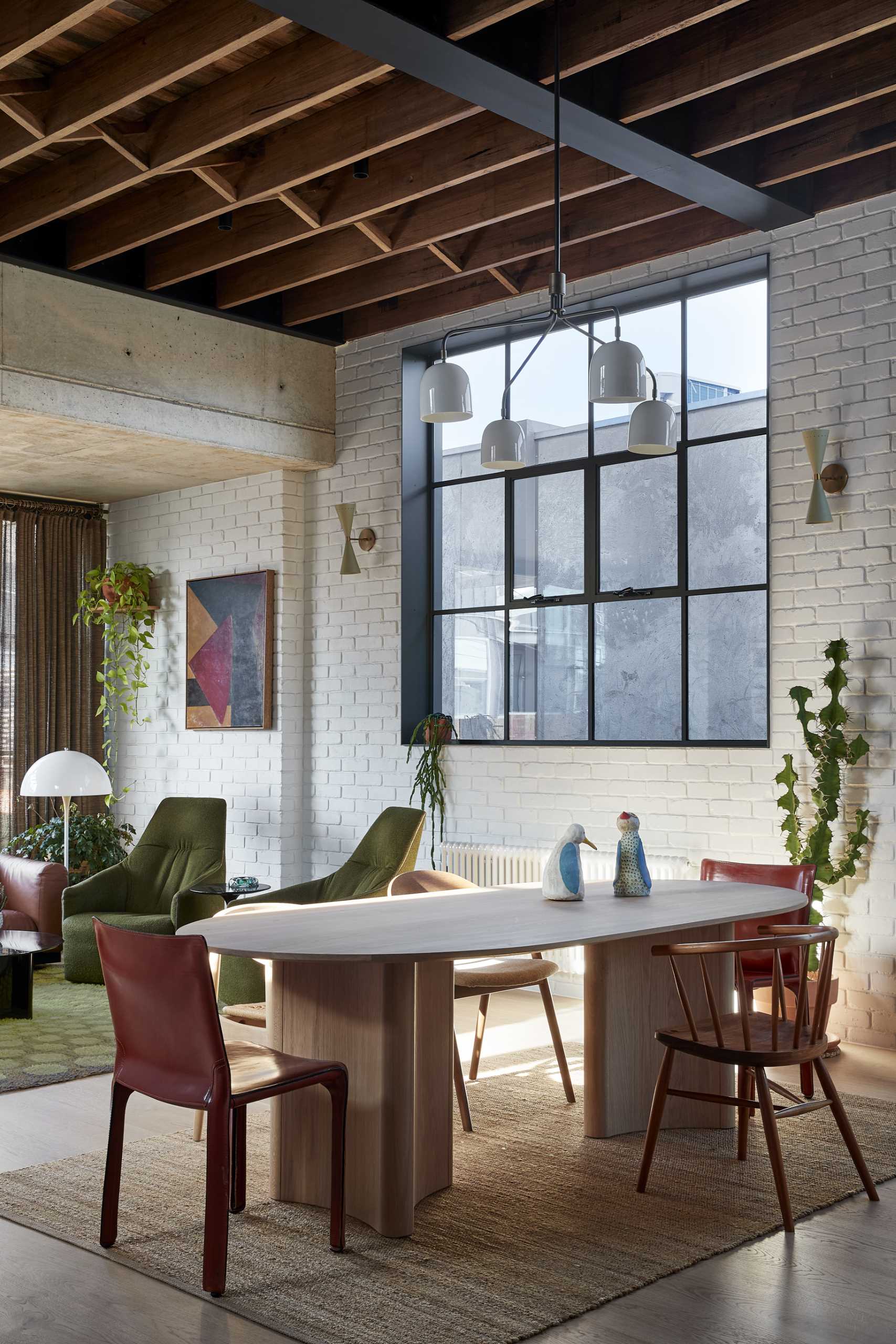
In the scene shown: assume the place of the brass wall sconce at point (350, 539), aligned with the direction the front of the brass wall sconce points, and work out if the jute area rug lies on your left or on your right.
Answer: on your left

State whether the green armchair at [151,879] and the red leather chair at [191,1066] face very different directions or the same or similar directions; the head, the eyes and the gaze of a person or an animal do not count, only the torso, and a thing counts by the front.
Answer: very different directions

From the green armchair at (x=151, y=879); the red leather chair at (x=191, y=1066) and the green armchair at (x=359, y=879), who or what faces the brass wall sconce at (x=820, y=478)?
the red leather chair

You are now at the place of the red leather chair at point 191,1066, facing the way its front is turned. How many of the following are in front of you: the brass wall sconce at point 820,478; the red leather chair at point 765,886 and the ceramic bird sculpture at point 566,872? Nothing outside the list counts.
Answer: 3

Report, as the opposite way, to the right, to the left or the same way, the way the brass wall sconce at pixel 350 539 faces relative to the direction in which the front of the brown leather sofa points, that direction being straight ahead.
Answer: to the right

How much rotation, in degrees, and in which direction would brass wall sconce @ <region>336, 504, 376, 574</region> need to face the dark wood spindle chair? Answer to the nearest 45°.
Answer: approximately 45° to its left

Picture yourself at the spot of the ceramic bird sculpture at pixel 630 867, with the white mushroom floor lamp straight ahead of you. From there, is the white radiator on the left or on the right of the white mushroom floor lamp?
right

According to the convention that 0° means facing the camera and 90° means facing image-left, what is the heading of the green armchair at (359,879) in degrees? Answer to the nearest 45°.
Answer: approximately 45°

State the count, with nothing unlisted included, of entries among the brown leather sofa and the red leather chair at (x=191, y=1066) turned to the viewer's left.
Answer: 0

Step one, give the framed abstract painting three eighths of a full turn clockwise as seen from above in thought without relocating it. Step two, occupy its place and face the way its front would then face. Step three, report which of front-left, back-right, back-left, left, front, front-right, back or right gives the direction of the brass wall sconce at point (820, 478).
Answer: back-right
